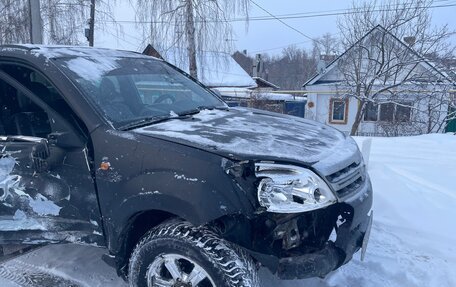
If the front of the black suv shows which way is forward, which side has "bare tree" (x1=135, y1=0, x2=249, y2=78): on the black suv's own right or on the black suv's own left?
on the black suv's own left

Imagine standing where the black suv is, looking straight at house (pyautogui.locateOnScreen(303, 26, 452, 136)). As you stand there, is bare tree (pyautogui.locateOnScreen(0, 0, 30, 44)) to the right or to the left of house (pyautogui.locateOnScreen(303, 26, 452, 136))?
left

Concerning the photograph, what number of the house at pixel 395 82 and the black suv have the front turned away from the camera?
0

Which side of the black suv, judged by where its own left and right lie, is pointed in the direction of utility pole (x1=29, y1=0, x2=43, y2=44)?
back

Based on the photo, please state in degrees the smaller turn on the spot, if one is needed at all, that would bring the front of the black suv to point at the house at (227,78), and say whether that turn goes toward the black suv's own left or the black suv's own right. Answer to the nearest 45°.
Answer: approximately 135° to the black suv's own left

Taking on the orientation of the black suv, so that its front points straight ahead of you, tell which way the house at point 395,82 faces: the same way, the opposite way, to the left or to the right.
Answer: to the right

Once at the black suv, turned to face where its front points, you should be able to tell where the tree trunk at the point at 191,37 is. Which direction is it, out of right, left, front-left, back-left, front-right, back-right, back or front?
back-left

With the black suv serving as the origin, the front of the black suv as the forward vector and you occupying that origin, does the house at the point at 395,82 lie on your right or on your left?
on your left

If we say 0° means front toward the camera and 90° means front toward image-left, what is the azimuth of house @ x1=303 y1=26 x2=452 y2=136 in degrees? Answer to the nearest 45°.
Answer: approximately 0°

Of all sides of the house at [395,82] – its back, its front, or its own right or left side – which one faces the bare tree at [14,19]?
right

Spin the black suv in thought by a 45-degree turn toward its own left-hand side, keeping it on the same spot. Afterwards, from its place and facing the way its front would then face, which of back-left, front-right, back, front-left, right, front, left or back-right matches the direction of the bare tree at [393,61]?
front-left

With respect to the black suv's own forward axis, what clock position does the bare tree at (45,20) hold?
The bare tree is roughly at 7 o'clock from the black suv.

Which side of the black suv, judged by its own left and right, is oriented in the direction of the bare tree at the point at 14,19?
back

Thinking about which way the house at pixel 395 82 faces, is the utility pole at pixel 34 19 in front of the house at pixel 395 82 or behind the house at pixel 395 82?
in front
